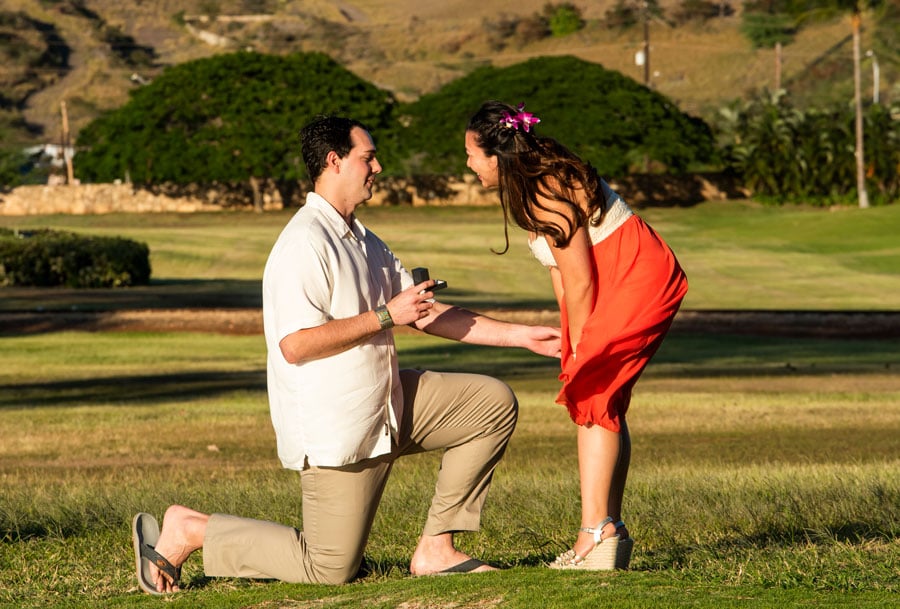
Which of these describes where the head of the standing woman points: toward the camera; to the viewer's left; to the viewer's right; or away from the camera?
to the viewer's left

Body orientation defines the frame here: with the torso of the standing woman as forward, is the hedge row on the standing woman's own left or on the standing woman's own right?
on the standing woman's own right

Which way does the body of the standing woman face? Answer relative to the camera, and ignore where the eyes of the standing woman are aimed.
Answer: to the viewer's left
